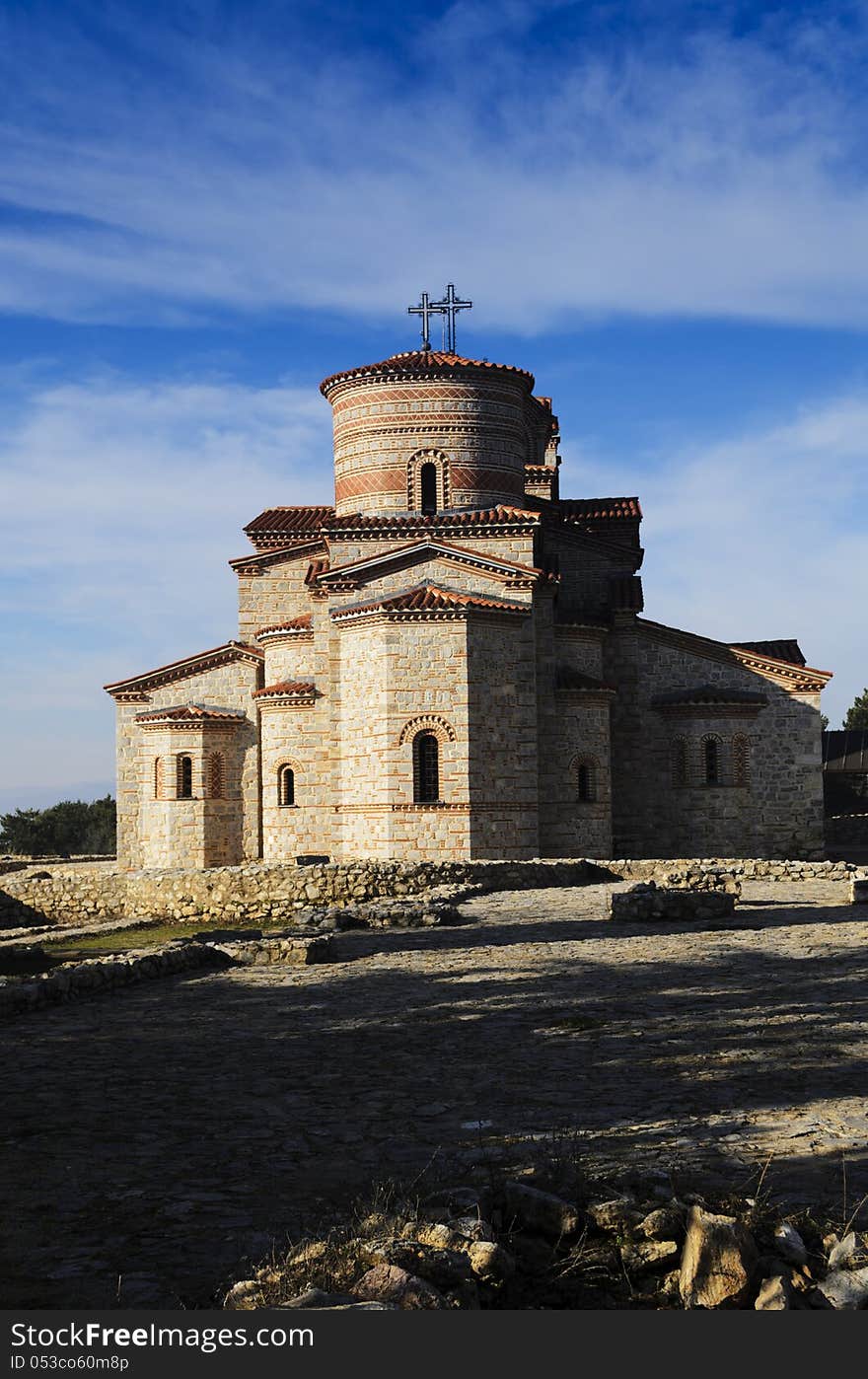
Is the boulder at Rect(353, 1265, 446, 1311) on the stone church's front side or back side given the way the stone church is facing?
on the back side

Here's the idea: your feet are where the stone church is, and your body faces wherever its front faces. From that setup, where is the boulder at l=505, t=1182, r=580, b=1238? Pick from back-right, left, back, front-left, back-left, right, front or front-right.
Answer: back

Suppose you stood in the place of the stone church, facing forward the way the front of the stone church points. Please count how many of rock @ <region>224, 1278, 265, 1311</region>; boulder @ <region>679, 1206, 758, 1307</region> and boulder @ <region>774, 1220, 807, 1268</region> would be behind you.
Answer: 3

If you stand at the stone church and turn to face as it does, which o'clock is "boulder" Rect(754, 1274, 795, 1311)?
The boulder is roughly at 6 o'clock from the stone church.

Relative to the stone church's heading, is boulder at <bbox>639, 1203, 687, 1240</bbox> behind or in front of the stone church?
behind

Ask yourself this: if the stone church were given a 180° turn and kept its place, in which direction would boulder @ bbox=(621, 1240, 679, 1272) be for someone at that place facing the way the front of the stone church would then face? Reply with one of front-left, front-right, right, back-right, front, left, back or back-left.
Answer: front

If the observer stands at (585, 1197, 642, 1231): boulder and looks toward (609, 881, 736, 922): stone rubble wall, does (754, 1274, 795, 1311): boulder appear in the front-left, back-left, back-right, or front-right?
back-right

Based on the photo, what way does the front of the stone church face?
away from the camera

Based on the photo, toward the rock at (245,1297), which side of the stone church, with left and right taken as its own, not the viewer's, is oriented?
back

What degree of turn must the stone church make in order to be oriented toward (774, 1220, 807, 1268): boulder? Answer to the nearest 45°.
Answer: approximately 180°

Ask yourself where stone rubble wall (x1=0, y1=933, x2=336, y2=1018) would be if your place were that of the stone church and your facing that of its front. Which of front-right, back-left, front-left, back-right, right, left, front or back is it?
back

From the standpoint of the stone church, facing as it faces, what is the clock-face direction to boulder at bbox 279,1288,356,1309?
The boulder is roughly at 6 o'clock from the stone church.

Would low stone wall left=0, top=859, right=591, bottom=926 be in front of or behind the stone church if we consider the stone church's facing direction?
behind
